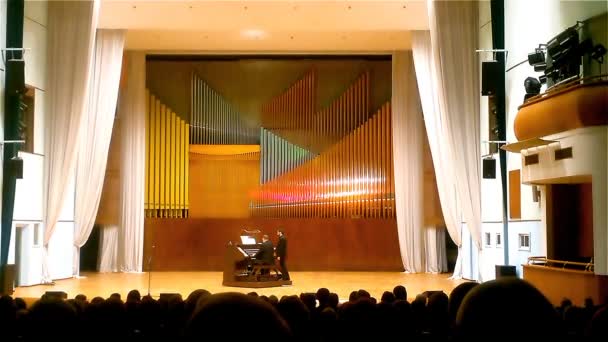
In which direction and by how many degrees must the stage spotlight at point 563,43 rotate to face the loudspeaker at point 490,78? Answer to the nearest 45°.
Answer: approximately 45° to its right

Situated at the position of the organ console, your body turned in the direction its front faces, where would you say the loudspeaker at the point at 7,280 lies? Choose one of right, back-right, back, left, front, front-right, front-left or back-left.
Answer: back

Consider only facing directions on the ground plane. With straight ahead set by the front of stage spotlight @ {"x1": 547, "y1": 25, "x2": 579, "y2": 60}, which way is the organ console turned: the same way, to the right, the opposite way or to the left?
the opposite way

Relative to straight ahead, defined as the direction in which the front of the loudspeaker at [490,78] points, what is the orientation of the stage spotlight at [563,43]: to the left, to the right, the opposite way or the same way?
to the right

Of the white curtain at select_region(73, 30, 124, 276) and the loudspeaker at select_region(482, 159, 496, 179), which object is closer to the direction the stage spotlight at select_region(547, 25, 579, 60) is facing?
the white curtain

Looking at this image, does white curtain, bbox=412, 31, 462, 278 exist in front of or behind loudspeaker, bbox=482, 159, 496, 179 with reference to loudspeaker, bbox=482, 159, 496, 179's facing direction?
behind

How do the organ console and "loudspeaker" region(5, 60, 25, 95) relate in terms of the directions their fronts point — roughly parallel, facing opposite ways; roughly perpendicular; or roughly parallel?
roughly perpendicular

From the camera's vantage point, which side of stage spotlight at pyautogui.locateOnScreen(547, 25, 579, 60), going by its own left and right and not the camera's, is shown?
left

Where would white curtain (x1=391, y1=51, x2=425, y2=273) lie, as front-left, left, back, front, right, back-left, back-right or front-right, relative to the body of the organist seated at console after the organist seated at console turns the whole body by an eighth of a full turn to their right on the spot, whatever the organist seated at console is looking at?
right

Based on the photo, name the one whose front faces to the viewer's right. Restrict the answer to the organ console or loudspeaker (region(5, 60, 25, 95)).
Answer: the organ console

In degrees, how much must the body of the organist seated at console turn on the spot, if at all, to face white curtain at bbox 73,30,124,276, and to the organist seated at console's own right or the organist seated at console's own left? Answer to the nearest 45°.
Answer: approximately 45° to the organist seated at console's own left

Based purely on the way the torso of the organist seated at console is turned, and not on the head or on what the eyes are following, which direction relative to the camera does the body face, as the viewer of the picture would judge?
to the viewer's left

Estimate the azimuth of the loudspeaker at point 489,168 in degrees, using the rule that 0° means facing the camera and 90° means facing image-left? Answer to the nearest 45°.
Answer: approximately 0°

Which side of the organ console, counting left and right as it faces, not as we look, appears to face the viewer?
right
